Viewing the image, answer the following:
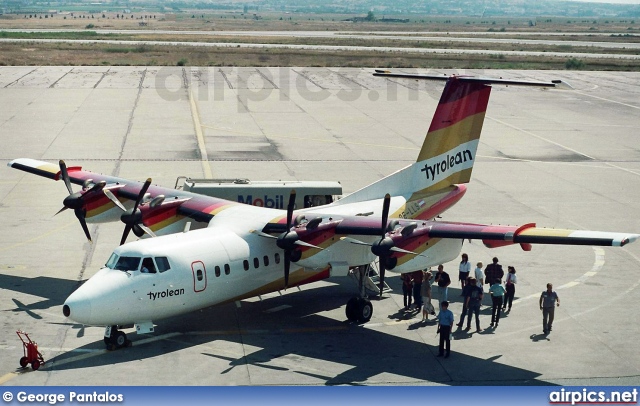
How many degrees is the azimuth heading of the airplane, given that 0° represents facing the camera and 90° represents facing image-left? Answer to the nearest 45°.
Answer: approximately 45°

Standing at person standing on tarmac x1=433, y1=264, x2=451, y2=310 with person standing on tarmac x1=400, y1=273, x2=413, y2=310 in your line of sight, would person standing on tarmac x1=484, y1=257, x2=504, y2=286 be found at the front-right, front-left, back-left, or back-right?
back-right

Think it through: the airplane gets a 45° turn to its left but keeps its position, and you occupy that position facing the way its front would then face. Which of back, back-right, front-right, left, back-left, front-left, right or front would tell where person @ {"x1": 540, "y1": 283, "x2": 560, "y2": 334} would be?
left
